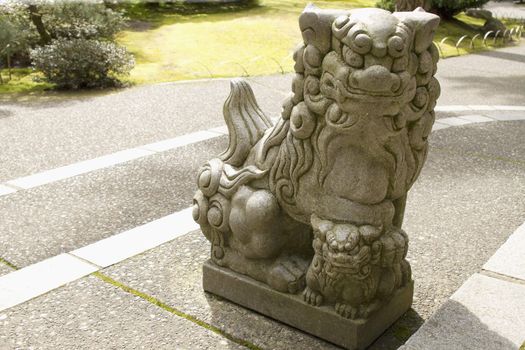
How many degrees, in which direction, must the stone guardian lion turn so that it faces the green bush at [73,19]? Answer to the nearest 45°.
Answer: approximately 180°

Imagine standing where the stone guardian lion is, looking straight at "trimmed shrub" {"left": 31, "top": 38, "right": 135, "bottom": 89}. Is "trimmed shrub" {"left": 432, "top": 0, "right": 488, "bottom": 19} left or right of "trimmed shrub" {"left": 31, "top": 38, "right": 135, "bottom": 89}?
right

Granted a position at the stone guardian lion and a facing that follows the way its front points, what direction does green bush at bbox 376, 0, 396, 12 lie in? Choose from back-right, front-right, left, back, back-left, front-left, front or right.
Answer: back-left

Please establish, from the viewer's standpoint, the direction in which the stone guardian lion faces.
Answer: facing the viewer and to the right of the viewer

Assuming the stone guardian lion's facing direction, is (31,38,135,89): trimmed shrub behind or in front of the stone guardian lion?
behind

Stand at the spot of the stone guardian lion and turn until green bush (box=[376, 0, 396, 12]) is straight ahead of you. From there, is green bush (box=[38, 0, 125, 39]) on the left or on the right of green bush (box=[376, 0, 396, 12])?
left

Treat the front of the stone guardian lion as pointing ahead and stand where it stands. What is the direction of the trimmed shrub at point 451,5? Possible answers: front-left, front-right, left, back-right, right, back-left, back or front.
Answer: back-left
